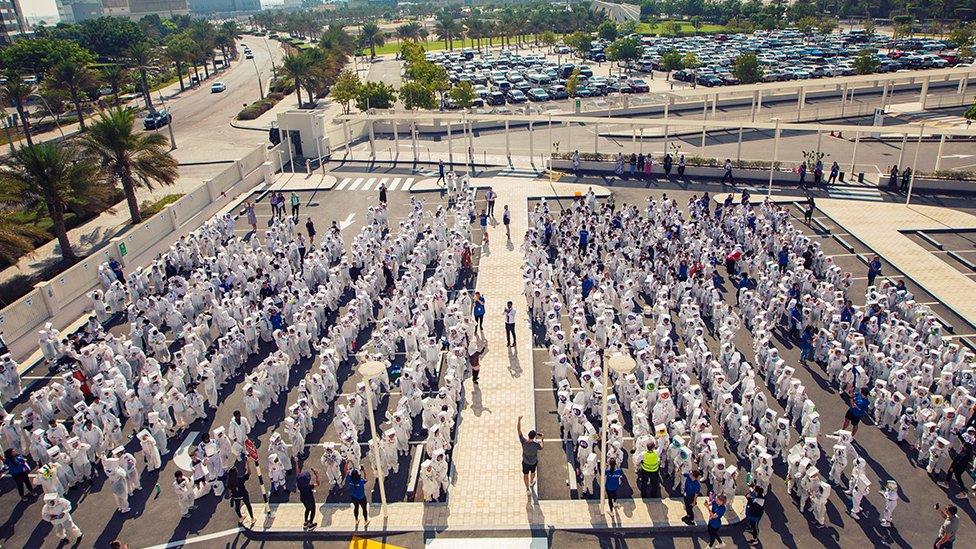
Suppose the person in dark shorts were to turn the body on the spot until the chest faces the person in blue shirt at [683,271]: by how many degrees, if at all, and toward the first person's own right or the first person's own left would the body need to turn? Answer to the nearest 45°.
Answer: approximately 45° to the first person's own right

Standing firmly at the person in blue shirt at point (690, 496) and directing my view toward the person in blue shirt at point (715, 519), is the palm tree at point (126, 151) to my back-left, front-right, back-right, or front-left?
back-right

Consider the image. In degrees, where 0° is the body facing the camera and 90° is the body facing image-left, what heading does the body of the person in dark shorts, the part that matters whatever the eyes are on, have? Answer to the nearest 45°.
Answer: approximately 180°

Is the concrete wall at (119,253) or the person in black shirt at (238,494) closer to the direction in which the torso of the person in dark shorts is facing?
the concrete wall

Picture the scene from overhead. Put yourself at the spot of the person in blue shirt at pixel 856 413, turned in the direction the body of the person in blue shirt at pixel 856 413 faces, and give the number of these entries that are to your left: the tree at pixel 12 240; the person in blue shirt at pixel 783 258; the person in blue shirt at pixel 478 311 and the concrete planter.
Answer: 0

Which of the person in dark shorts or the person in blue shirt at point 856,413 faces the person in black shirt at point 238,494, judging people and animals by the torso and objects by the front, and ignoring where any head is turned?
the person in blue shirt

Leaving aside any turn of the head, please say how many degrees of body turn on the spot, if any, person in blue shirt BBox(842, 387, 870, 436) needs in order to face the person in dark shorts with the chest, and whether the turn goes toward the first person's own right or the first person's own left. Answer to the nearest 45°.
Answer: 0° — they already face them

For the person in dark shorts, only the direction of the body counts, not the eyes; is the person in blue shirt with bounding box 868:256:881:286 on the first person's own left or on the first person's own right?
on the first person's own right

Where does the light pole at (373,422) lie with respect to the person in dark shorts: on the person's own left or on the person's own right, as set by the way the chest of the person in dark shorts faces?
on the person's own left

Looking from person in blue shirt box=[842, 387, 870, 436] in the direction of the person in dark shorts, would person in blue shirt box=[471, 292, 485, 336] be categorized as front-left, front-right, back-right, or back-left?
front-right

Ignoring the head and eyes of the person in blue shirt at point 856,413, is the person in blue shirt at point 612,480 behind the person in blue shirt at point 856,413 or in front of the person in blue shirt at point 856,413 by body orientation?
in front

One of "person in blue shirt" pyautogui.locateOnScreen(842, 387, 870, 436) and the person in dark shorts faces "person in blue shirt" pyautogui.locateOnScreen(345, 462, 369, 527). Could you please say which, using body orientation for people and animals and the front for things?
"person in blue shirt" pyautogui.locateOnScreen(842, 387, 870, 436)

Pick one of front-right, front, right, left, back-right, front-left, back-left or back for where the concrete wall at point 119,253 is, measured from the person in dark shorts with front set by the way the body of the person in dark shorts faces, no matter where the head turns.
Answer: front-left

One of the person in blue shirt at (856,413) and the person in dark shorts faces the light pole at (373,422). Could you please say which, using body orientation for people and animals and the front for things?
the person in blue shirt
